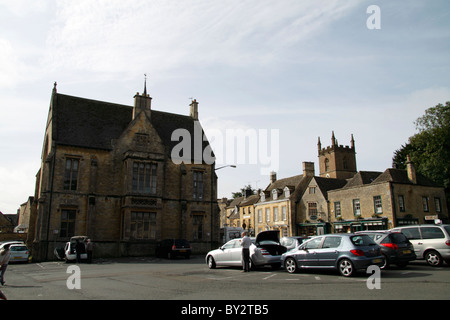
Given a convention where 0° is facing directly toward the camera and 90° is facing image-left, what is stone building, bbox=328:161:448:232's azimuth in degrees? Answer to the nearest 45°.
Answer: approximately 45°

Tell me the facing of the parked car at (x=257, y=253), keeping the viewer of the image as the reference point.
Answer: facing away from the viewer and to the left of the viewer

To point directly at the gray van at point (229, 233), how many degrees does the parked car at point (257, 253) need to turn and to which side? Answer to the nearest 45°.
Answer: approximately 45° to its right

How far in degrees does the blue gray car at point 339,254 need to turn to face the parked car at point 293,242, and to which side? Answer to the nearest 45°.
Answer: approximately 45° to its right

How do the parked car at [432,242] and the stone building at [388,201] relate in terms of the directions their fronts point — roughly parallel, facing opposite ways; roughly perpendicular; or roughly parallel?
roughly perpendicular

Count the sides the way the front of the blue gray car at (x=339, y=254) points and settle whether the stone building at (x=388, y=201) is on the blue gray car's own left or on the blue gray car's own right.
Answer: on the blue gray car's own right

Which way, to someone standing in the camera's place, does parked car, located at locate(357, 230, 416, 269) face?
facing away from the viewer and to the left of the viewer

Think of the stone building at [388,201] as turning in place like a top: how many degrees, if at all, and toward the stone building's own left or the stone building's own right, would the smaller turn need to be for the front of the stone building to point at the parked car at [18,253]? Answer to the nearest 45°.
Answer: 0° — it already faces it

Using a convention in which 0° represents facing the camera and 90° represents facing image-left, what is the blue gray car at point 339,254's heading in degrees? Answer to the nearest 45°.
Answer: approximately 135°

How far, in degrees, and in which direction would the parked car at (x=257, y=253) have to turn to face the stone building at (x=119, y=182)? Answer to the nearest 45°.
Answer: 0° — it already faces it

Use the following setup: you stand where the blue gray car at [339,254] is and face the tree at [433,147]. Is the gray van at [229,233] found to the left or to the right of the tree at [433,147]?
left

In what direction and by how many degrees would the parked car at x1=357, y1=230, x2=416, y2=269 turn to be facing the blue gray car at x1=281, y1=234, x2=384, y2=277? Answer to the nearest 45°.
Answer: approximately 90° to its left
